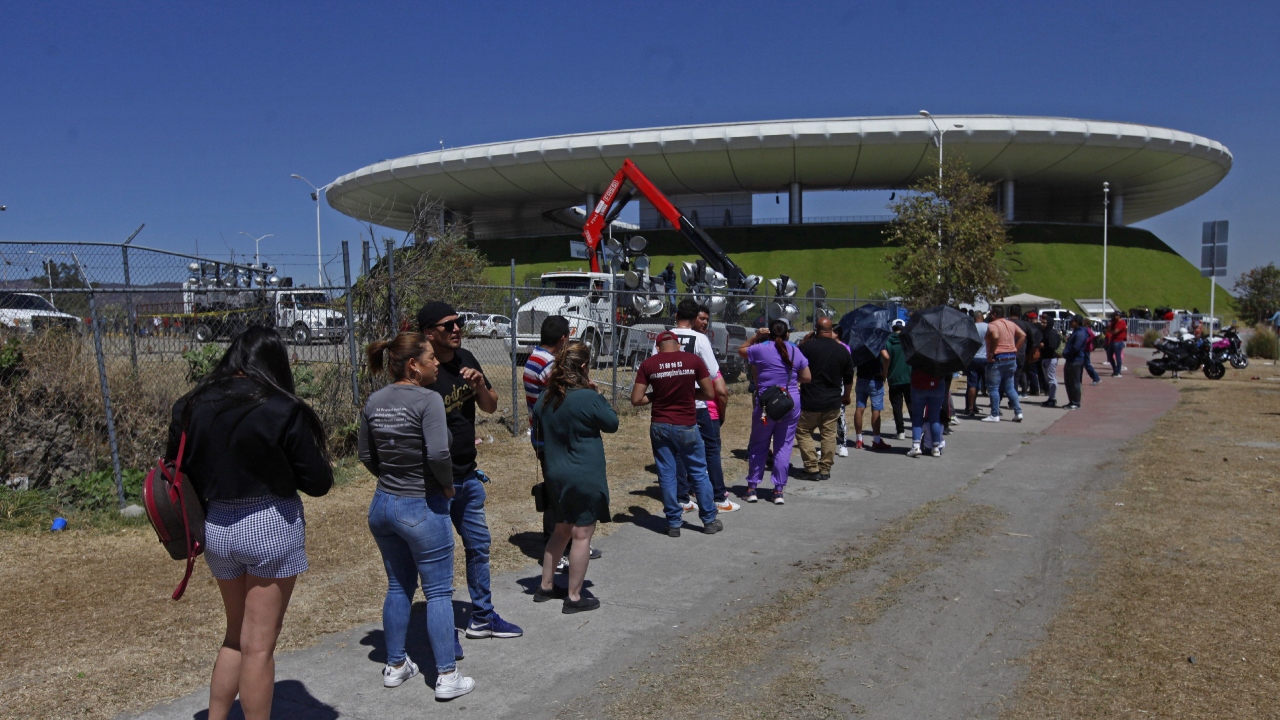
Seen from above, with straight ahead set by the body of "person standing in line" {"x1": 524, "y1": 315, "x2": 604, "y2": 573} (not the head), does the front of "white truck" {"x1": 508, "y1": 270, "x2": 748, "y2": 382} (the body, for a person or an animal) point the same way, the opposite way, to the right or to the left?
the opposite way

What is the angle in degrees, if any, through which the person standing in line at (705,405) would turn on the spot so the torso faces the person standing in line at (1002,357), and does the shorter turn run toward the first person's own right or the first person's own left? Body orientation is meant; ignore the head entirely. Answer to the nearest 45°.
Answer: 0° — they already face them

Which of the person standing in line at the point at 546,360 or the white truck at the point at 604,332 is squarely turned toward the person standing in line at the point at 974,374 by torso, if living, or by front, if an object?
the person standing in line at the point at 546,360

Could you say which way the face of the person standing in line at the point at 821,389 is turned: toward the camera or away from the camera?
away from the camera

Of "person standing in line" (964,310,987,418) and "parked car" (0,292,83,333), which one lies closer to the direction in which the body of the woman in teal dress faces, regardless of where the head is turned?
the person standing in line

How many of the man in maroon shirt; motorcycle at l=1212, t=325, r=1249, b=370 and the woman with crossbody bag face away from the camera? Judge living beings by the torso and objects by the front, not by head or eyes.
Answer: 2

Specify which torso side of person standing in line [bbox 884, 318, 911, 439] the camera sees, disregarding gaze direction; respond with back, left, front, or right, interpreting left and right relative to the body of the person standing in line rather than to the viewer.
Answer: back

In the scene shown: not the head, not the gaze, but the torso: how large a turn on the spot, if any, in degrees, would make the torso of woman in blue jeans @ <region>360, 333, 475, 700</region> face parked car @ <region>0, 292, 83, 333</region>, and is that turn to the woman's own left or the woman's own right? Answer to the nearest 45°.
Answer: approximately 90° to the woman's own left

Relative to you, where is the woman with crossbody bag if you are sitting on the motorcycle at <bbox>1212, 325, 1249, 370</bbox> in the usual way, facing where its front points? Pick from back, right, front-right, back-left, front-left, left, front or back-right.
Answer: front-right

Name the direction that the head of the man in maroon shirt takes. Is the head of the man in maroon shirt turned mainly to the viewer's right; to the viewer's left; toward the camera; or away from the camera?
away from the camera

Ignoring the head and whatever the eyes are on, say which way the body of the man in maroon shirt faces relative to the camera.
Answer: away from the camera

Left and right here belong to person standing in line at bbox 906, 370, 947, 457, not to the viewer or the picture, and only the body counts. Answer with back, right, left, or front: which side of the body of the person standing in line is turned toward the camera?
back

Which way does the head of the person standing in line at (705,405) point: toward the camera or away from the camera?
away from the camera

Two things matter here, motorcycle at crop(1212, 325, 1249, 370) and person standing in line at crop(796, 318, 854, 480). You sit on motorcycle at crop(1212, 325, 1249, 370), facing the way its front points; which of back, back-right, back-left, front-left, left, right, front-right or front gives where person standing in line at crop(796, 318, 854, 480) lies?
front-right

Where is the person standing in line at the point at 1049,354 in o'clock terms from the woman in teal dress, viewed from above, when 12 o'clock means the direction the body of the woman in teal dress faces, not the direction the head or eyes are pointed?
The person standing in line is roughly at 12 o'clock from the woman in teal dress.

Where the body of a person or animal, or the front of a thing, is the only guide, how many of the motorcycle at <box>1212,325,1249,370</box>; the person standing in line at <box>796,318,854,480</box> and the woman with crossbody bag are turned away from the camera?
2
